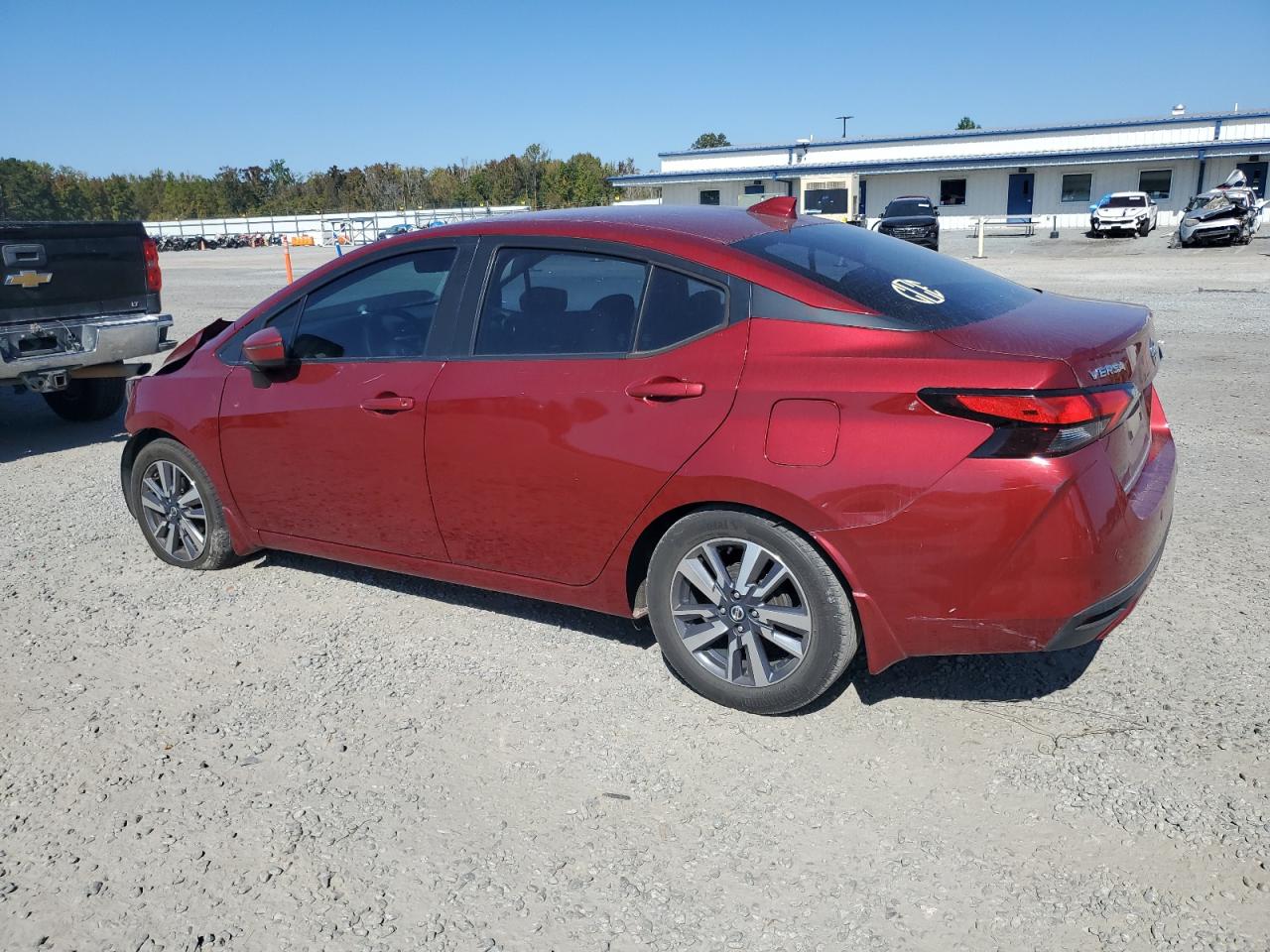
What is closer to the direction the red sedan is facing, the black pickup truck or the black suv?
the black pickup truck

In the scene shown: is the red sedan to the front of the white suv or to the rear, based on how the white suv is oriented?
to the front

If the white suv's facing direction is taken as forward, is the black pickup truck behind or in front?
in front

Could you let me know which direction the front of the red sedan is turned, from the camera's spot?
facing away from the viewer and to the left of the viewer

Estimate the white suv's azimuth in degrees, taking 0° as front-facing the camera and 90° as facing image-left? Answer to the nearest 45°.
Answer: approximately 45°

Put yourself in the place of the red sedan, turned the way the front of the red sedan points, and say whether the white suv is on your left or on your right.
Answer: on your right

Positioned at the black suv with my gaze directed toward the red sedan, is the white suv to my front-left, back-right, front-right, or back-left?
back-left

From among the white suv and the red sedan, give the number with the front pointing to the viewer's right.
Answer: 0

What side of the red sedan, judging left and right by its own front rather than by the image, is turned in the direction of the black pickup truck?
front

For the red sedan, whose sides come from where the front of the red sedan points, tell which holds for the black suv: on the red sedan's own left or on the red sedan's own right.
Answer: on the red sedan's own right
